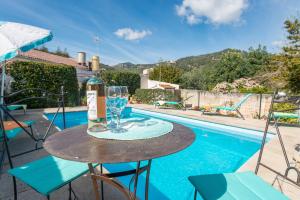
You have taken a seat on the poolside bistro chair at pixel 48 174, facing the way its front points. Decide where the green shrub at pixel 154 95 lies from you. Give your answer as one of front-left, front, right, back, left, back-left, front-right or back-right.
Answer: left

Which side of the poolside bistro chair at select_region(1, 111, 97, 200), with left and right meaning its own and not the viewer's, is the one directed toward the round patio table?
front

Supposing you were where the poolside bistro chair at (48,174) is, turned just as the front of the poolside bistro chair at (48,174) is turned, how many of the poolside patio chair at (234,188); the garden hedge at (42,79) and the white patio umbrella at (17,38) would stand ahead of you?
1

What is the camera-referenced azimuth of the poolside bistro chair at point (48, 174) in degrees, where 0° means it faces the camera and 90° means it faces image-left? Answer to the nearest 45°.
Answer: approximately 315°

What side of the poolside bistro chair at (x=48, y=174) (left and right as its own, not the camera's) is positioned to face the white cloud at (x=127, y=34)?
left

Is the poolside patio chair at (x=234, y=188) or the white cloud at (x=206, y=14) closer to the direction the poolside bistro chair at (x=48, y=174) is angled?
the poolside patio chair

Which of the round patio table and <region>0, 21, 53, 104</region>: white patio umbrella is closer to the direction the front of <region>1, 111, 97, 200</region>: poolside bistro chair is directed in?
the round patio table

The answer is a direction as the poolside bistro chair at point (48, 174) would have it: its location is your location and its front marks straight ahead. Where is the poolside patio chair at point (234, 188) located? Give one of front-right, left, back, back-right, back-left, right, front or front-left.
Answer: front

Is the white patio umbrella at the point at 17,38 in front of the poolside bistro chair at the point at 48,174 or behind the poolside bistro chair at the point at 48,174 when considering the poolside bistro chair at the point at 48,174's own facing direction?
behind

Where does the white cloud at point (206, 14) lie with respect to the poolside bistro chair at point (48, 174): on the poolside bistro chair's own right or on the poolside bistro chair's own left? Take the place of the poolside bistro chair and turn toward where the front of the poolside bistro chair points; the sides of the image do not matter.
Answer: on the poolside bistro chair's own left
